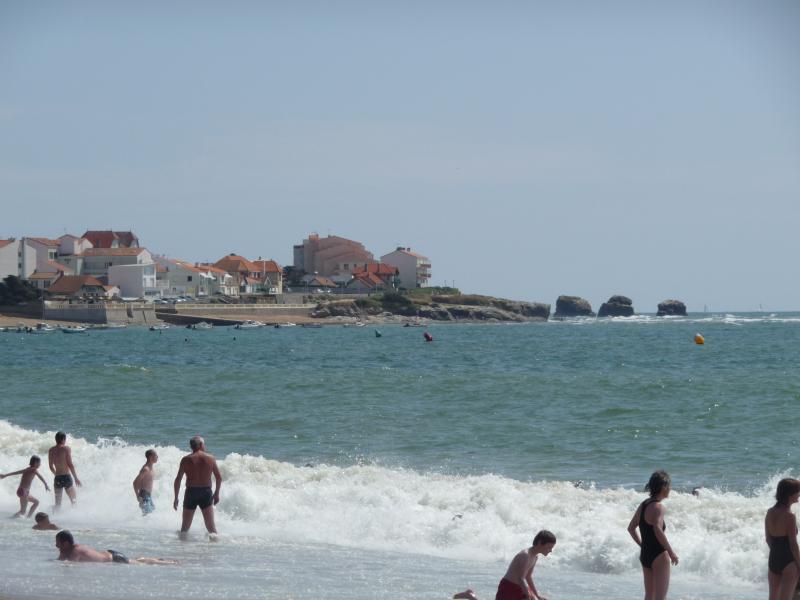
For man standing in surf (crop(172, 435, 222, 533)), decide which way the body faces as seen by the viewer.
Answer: away from the camera
